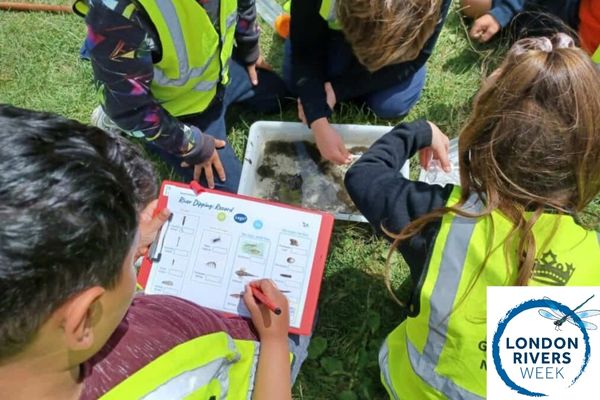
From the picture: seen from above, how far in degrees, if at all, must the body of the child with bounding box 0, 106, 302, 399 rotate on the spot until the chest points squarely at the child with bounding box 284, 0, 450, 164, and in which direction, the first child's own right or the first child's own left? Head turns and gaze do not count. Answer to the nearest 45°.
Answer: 0° — they already face them

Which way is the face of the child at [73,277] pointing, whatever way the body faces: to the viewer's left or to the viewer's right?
to the viewer's right

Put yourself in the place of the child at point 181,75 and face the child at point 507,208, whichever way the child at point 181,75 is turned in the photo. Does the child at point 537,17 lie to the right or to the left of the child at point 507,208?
left

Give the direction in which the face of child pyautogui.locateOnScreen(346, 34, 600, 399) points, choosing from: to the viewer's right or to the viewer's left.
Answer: to the viewer's left

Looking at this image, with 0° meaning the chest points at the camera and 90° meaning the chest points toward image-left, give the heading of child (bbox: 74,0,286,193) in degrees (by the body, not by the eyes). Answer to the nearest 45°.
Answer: approximately 315°

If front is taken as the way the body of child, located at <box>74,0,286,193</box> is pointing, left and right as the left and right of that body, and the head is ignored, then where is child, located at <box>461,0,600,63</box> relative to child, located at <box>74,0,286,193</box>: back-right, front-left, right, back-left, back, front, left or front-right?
front-left

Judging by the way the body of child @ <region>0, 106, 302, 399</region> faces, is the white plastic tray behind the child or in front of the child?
in front

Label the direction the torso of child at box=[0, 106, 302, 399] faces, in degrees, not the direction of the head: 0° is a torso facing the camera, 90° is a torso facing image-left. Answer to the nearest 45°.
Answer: approximately 225°

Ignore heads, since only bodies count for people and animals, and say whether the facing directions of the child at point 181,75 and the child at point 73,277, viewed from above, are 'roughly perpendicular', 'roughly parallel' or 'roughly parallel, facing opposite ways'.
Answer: roughly perpendicular
